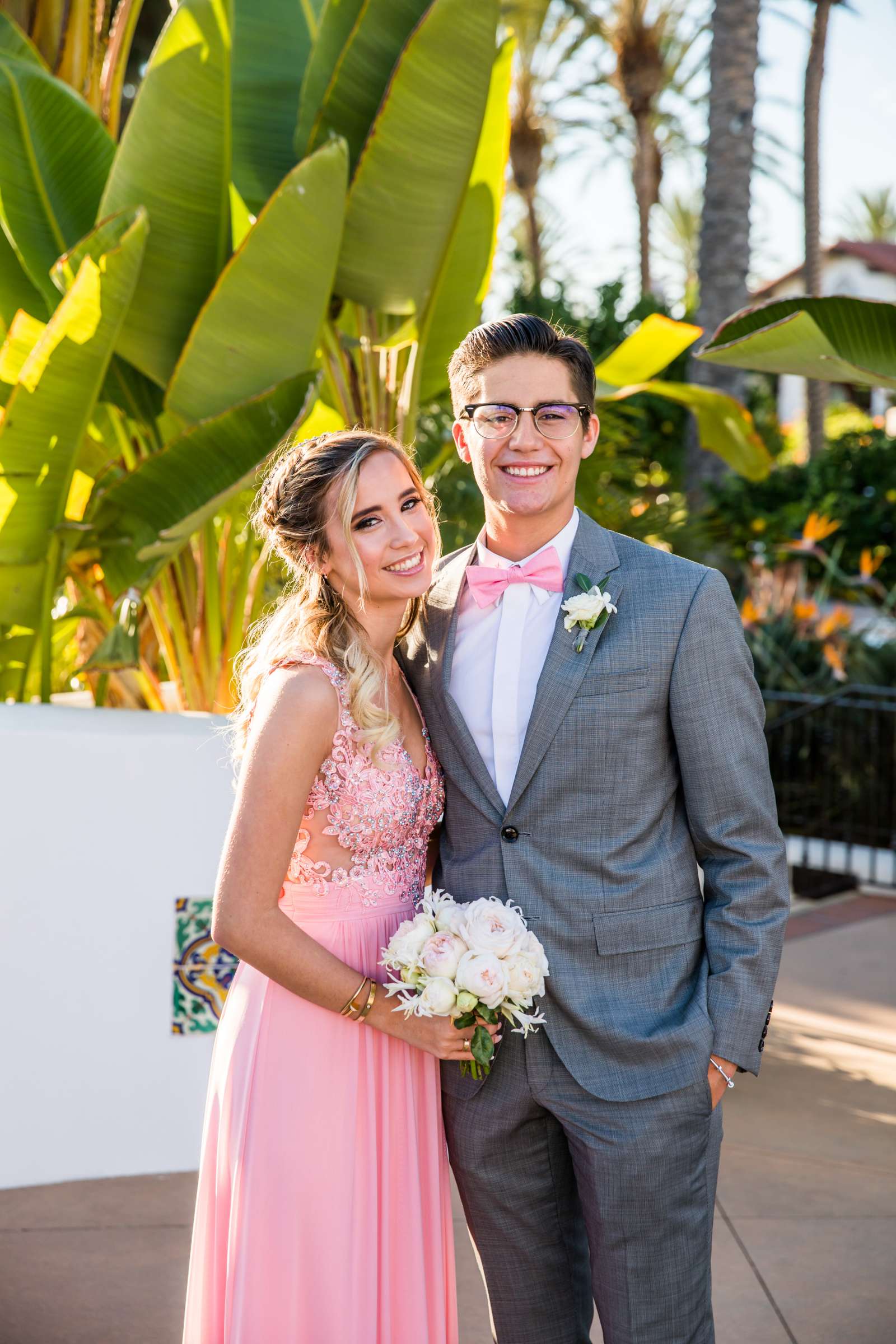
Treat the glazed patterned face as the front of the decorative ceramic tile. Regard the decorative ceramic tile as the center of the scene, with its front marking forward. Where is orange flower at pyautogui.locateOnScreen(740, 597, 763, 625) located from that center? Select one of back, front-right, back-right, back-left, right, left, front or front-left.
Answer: back-left

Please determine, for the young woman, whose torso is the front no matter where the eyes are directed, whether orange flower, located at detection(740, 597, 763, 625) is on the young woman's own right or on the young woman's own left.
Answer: on the young woman's own left

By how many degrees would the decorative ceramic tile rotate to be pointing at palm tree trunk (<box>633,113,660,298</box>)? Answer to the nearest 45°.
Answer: approximately 135° to its left

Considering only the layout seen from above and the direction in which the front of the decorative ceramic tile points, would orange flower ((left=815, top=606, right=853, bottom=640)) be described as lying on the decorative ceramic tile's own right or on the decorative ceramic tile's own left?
on the decorative ceramic tile's own left

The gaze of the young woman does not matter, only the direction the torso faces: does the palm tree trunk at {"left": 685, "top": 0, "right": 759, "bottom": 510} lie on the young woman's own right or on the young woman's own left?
on the young woman's own left

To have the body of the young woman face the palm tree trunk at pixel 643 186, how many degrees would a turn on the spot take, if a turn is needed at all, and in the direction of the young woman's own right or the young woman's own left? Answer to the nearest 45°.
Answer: approximately 135° to the young woman's own left

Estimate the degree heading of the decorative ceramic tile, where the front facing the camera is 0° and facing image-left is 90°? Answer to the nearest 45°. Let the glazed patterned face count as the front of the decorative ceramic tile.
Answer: approximately 0°

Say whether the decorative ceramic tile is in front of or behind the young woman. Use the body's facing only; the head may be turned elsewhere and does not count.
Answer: behind

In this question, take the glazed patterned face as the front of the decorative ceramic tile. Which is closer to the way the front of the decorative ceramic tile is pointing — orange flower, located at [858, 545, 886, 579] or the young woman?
the young woman

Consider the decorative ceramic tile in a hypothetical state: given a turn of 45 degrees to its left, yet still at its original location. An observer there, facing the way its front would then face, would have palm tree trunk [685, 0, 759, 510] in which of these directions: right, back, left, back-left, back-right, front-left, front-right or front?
left

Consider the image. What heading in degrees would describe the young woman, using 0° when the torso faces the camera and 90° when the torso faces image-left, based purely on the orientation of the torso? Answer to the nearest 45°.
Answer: approximately 315°

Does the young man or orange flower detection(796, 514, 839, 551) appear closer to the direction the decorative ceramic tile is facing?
the young man
